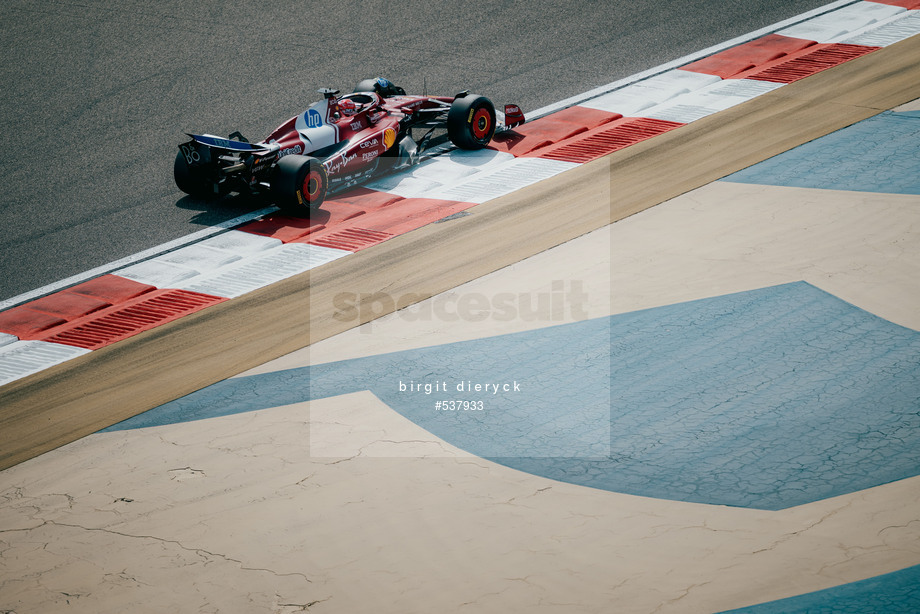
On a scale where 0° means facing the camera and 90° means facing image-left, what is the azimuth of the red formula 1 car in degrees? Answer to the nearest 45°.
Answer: approximately 225°
